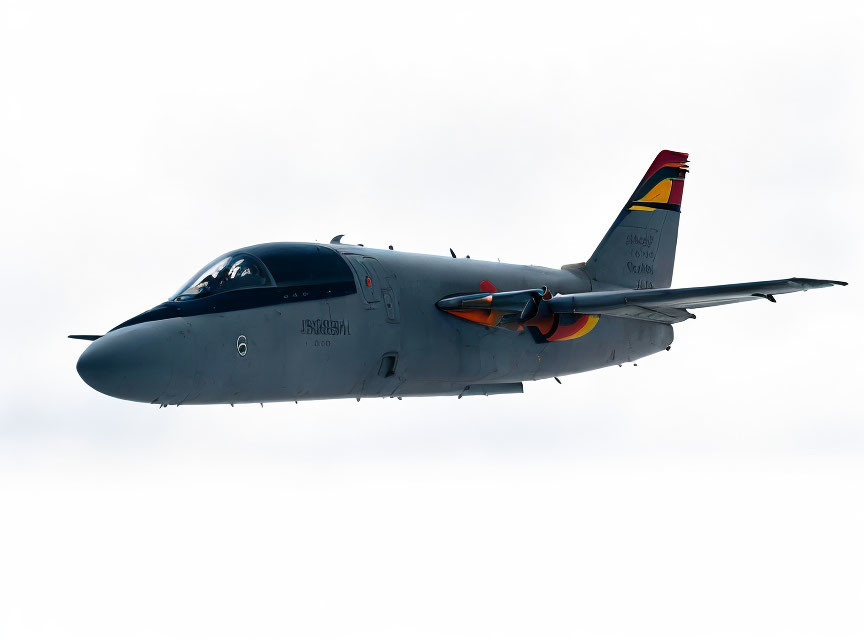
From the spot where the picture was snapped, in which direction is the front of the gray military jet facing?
facing the viewer and to the left of the viewer
